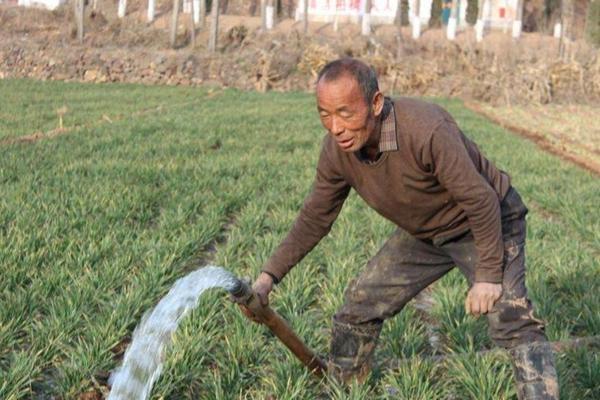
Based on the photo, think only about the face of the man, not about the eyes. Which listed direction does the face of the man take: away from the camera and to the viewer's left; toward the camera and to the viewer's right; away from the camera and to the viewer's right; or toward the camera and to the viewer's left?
toward the camera and to the viewer's left

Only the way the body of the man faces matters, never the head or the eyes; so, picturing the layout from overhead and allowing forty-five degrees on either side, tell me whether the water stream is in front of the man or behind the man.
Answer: in front
